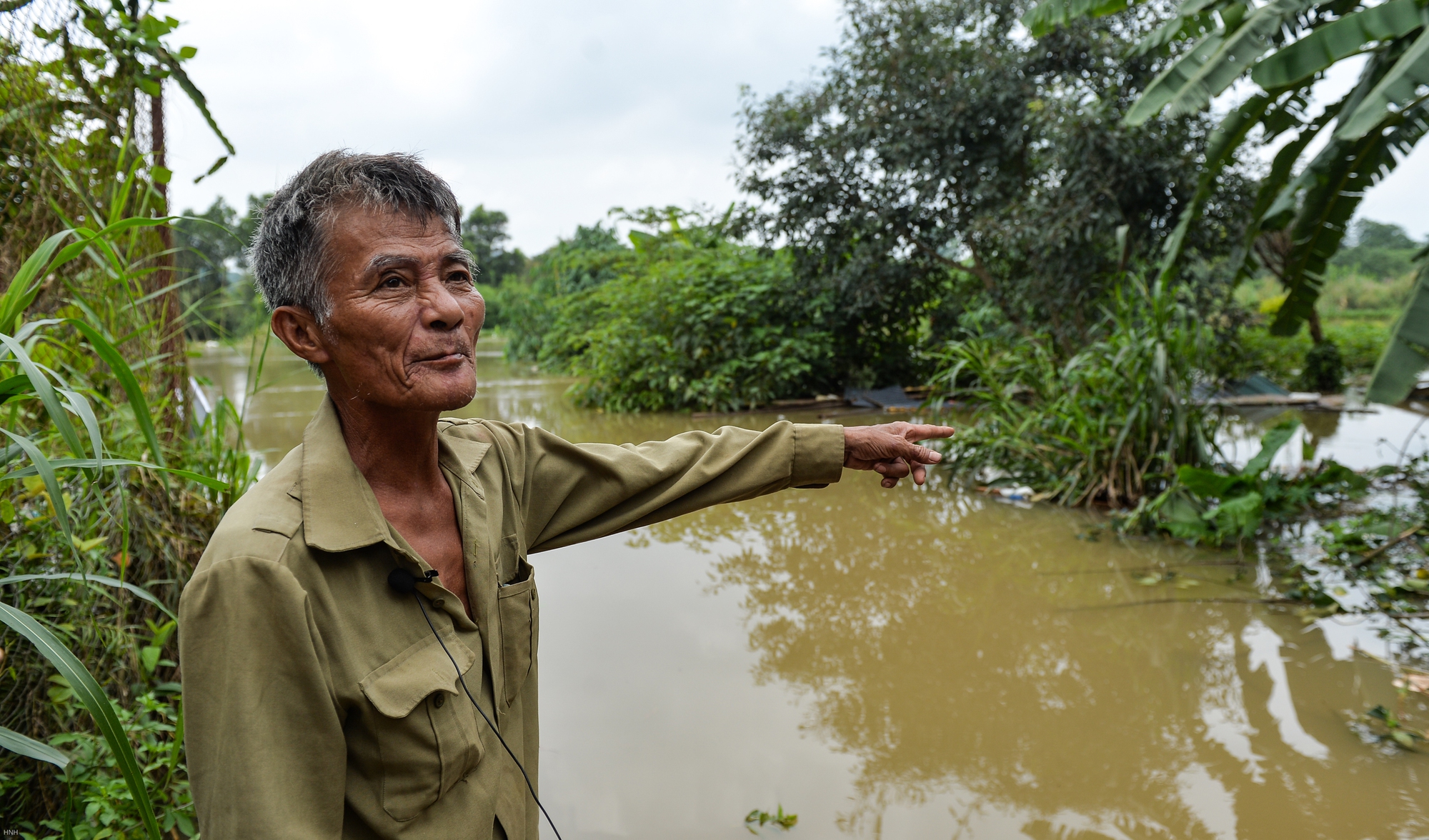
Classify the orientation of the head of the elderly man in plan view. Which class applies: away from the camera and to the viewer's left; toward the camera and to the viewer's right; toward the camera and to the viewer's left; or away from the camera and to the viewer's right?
toward the camera and to the viewer's right

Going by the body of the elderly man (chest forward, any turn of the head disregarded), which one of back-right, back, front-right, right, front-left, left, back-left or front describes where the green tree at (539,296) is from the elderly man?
back-left

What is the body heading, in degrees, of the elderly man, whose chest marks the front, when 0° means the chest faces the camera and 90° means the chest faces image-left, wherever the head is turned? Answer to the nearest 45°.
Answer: approximately 315°

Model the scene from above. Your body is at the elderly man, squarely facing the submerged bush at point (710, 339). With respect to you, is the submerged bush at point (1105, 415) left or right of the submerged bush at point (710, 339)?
right

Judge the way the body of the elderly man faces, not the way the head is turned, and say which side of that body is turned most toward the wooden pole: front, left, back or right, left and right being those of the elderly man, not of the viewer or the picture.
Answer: back

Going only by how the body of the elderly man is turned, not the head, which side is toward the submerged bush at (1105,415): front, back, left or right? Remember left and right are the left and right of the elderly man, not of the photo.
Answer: left

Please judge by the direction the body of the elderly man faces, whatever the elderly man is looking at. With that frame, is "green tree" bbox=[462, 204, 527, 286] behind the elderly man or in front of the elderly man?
behind

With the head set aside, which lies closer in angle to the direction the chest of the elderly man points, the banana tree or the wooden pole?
the banana tree

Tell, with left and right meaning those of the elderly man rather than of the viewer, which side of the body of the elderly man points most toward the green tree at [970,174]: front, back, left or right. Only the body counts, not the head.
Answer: left

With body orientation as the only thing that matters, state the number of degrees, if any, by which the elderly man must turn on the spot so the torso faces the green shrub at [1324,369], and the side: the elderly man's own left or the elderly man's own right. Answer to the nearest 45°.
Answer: approximately 90° to the elderly man's own left

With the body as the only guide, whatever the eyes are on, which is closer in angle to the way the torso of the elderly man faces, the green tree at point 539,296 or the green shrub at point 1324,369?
the green shrub
